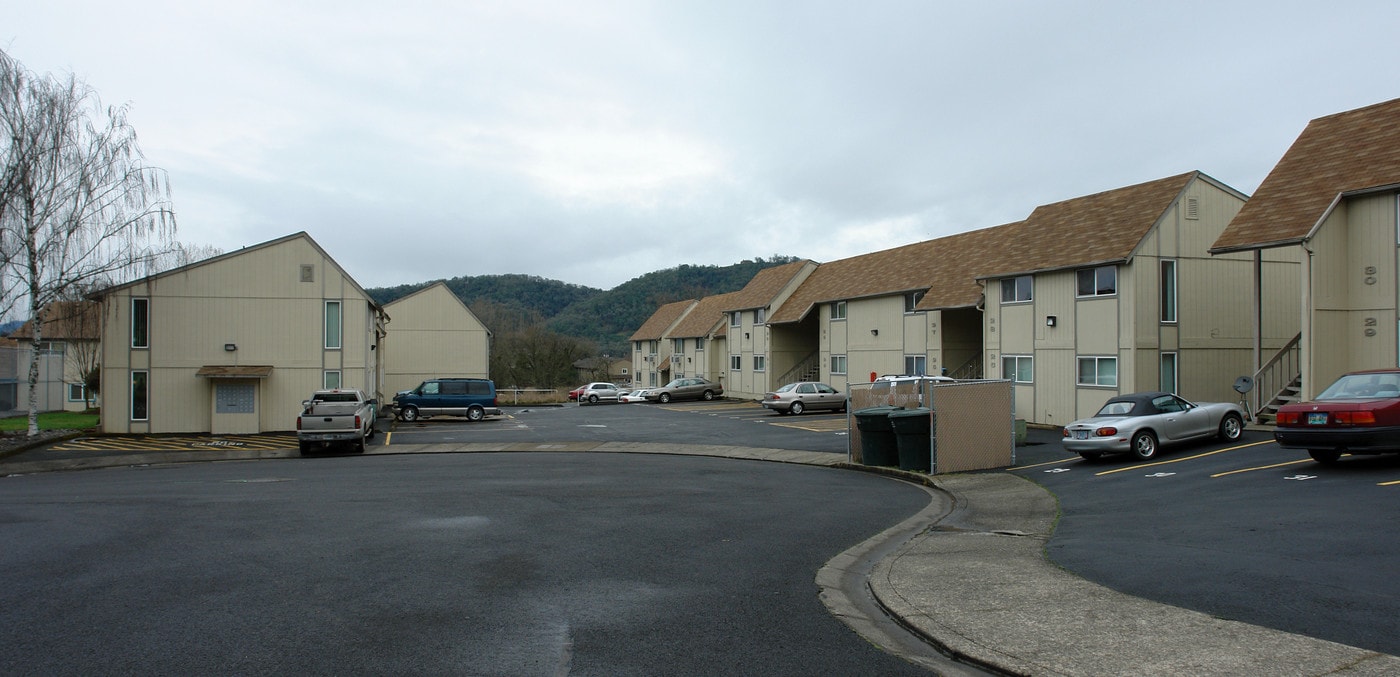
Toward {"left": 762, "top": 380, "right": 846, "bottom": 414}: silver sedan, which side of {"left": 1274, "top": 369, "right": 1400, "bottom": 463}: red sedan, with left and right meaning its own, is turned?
left

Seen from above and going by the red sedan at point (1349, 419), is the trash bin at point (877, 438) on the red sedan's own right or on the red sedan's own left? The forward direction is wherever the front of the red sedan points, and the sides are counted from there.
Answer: on the red sedan's own left

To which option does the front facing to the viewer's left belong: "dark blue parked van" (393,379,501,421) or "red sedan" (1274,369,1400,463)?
the dark blue parked van

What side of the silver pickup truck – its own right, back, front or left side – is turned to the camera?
back

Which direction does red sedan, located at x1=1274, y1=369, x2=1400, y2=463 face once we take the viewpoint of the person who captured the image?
facing away from the viewer and to the right of the viewer

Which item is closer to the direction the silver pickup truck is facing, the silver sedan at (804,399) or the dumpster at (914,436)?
the silver sedan

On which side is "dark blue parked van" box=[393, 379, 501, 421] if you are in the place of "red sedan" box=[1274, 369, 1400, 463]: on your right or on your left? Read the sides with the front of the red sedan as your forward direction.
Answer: on your left

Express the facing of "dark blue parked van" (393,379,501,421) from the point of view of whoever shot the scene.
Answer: facing to the left of the viewer
